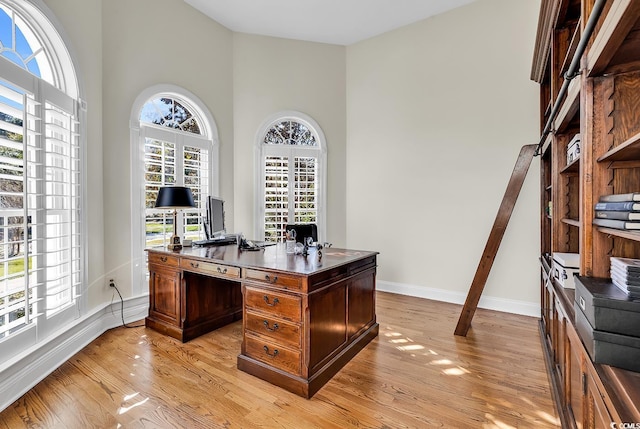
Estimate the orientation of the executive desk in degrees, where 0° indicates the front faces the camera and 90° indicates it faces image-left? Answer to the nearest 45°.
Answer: approximately 45°

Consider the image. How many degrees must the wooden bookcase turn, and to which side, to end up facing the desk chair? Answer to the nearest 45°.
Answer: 0° — it already faces it

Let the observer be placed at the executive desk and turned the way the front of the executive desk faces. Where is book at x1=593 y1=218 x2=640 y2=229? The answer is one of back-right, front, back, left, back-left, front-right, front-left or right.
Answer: left

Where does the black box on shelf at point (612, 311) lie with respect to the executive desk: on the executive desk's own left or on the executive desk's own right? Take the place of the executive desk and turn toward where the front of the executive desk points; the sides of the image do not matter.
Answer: on the executive desk's own left

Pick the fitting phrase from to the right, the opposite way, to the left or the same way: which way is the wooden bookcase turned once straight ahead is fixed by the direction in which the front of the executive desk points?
to the right

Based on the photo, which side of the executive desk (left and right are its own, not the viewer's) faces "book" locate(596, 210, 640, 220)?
left

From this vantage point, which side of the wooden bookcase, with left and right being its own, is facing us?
left

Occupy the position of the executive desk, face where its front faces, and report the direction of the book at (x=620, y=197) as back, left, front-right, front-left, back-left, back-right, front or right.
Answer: left
